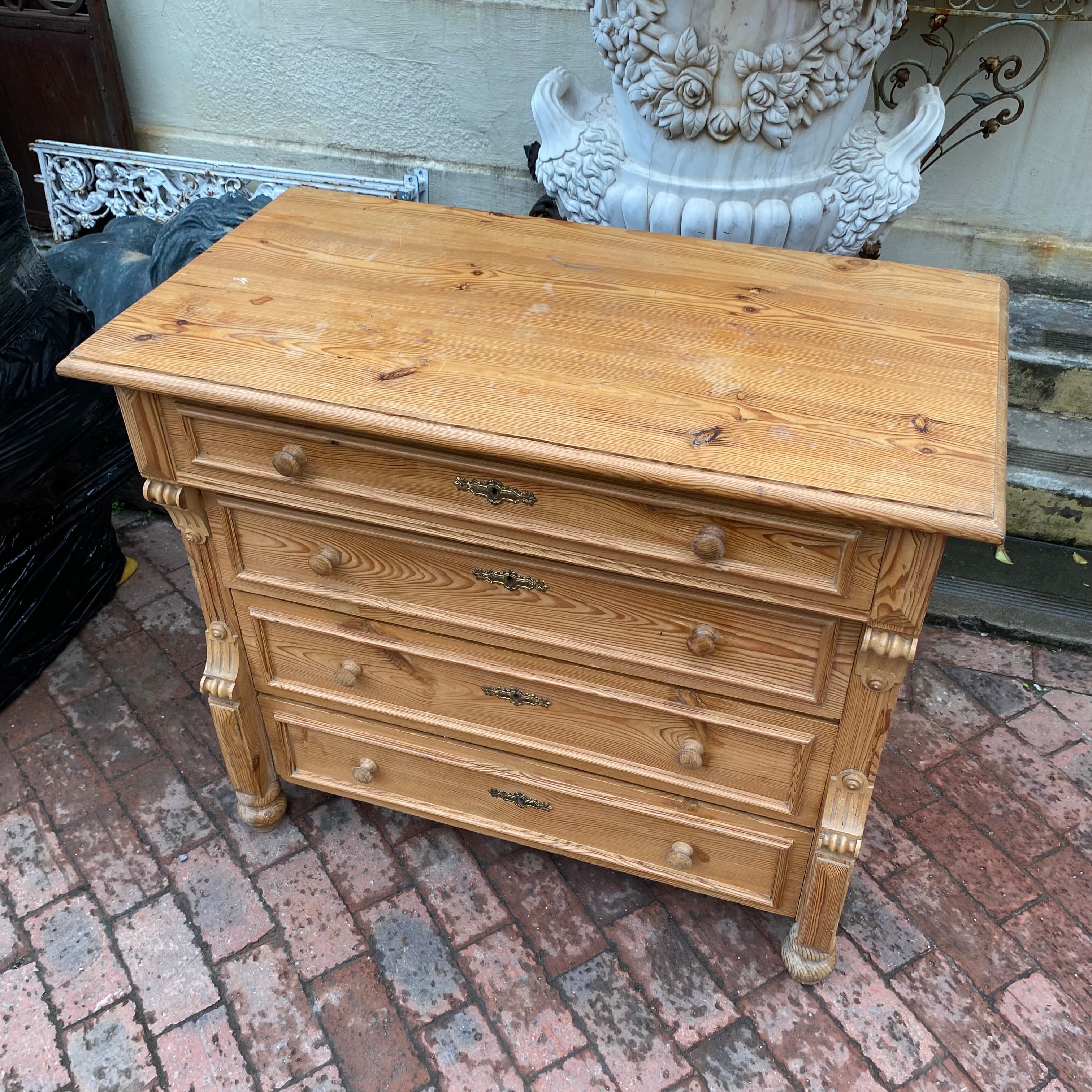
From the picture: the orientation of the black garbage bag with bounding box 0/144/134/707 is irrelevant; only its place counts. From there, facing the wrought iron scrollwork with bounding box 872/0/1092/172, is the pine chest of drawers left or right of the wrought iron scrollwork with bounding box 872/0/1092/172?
right

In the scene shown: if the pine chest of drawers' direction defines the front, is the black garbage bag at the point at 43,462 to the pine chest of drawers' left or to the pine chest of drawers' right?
on its right

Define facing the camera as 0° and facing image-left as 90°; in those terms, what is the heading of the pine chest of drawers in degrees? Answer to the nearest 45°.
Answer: approximately 0°

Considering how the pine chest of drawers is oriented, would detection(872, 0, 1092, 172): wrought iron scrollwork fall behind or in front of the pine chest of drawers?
behind

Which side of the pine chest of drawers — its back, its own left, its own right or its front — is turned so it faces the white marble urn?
back

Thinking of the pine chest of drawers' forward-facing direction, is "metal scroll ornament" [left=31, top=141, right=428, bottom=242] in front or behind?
behind
